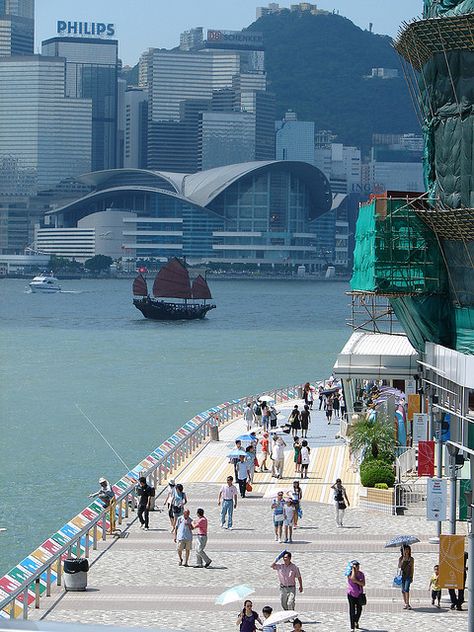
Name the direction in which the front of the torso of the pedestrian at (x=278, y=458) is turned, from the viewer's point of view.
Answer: toward the camera

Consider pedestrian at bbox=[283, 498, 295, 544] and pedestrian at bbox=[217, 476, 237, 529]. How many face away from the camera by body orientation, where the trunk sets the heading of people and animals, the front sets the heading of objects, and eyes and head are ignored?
0

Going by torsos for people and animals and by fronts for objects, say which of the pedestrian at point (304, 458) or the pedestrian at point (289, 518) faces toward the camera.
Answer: the pedestrian at point (289, 518)

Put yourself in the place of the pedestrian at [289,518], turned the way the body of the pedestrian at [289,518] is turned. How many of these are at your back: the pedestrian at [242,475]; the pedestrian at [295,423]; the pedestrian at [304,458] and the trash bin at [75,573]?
3

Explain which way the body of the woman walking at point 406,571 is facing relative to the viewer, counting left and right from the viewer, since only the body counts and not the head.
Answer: facing the viewer

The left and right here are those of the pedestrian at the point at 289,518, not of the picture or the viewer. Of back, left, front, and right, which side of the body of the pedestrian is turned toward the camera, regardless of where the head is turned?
front

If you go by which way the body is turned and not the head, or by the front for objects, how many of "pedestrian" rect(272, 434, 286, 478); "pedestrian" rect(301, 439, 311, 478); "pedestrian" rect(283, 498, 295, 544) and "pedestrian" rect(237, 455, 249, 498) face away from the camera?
1

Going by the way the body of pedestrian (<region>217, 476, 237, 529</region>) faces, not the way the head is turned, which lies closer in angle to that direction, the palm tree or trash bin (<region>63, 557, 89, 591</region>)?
the trash bin

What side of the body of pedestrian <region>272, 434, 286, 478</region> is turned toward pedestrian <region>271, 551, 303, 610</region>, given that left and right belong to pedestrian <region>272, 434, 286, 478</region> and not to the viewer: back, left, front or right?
front

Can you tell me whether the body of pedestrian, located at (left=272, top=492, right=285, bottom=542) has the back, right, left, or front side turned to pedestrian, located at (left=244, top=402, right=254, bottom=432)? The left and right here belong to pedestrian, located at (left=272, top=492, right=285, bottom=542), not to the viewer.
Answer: back

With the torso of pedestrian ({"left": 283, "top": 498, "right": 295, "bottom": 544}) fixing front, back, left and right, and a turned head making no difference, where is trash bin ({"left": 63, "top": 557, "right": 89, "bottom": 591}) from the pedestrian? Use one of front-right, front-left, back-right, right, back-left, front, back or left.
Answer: front-right

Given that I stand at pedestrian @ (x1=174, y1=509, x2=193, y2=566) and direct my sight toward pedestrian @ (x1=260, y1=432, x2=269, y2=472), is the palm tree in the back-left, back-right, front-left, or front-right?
front-right

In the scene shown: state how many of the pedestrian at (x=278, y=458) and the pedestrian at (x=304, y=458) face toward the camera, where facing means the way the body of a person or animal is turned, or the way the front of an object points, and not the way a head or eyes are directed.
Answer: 1

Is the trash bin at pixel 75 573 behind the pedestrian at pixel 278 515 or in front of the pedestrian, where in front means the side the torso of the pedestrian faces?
in front
